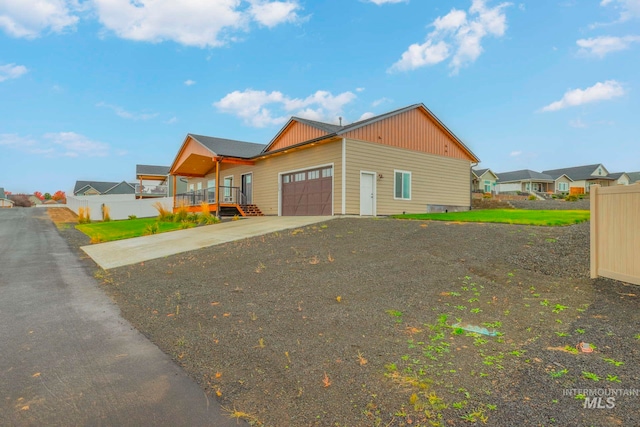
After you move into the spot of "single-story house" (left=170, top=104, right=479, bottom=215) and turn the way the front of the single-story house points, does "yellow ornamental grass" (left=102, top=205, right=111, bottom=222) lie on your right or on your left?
on your right

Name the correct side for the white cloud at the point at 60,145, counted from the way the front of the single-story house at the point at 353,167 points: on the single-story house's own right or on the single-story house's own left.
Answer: on the single-story house's own right

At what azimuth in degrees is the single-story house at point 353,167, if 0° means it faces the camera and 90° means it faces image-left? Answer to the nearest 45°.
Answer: approximately 45°

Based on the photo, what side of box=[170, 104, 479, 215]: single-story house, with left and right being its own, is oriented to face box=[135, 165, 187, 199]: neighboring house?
right

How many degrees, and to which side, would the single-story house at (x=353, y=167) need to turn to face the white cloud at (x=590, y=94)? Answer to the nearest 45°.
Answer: approximately 135° to its left
